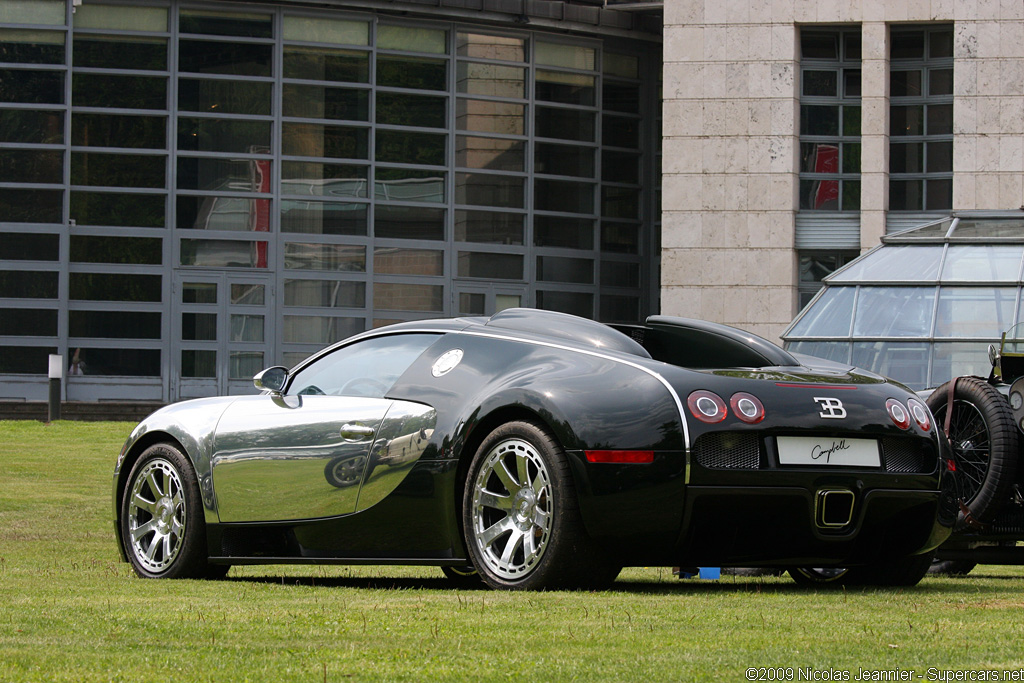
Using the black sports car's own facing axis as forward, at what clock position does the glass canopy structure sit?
The glass canopy structure is roughly at 2 o'clock from the black sports car.

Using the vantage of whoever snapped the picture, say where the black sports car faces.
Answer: facing away from the viewer and to the left of the viewer
